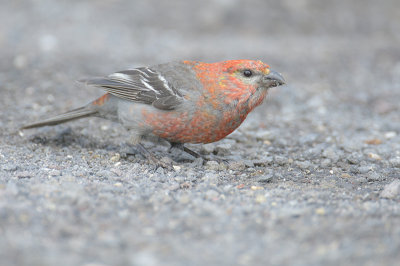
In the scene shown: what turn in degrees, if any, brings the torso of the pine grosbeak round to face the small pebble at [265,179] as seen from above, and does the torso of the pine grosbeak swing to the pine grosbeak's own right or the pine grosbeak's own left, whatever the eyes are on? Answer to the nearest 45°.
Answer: approximately 45° to the pine grosbeak's own right

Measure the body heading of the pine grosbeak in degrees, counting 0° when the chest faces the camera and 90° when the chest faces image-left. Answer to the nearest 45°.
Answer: approximately 270°

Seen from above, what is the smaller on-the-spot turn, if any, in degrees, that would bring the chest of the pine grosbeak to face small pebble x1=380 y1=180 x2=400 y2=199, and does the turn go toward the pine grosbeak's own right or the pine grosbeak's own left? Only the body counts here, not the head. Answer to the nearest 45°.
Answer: approximately 45° to the pine grosbeak's own right
